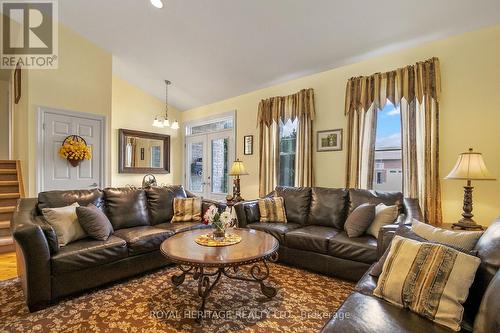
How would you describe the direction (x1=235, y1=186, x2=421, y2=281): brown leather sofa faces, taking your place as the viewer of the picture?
facing the viewer and to the left of the viewer

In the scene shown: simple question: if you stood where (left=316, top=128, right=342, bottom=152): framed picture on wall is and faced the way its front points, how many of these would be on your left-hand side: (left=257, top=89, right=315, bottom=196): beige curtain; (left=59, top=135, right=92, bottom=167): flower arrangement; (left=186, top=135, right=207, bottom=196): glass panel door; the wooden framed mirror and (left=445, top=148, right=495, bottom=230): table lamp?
1

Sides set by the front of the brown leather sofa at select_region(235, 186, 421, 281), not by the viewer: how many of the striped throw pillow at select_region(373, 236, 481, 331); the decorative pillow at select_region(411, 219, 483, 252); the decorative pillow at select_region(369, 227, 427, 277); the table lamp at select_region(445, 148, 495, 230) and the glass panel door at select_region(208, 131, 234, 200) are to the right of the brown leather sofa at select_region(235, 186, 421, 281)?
1

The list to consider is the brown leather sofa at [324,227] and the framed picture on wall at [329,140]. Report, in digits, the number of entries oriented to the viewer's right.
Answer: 0

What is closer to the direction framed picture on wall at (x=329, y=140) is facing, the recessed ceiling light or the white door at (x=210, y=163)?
the recessed ceiling light

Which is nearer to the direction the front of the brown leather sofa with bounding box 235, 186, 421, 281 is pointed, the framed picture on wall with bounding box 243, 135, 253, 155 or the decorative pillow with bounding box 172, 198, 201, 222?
the decorative pillow

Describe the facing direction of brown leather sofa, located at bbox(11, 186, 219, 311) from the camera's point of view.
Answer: facing the viewer and to the right of the viewer

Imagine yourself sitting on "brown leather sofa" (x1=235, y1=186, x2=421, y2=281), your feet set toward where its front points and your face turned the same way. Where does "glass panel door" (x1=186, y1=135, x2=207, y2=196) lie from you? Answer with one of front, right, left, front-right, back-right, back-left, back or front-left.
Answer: right

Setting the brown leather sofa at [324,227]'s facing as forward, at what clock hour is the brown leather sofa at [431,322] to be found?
the brown leather sofa at [431,322] is roughly at 10 o'clock from the brown leather sofa at [324,227].

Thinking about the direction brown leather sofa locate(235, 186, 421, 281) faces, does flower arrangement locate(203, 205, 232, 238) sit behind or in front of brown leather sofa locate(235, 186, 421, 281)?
in front

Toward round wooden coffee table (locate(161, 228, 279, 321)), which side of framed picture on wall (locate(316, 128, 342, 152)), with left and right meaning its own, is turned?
front

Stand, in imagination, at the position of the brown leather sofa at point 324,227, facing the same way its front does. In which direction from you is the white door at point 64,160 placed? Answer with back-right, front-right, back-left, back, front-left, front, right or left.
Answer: front-right

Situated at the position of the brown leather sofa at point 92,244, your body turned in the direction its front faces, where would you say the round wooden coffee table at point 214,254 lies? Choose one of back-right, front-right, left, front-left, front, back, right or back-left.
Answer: front

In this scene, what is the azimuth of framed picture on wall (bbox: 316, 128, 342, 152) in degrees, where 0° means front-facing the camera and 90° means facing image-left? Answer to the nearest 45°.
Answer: approximately 45°

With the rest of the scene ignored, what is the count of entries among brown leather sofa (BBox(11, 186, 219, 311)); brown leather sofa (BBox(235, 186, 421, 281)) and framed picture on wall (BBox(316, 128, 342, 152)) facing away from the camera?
0

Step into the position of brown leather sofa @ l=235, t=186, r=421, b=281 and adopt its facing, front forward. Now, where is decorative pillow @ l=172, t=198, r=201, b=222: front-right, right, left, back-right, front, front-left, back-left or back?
front-right
